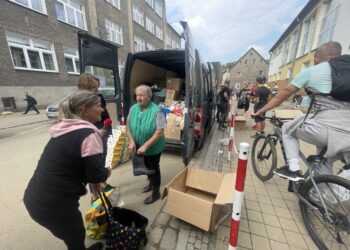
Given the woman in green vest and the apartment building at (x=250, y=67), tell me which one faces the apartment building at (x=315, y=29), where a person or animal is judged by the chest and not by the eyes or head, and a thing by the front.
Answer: the apartment building at (x=250, y=67)

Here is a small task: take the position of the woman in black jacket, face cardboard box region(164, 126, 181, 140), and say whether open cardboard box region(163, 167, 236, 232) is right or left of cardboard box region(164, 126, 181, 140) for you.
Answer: right

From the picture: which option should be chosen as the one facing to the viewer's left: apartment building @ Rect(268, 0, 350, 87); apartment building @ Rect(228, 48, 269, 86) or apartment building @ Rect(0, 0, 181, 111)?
apartment building @ Rect(268, 0, 350, 87)

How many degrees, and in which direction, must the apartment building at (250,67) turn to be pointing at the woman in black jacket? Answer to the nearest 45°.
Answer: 0° — it already faces them

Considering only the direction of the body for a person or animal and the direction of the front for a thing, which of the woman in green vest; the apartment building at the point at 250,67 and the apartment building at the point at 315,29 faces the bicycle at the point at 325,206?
the apartment building at the point at 250,67

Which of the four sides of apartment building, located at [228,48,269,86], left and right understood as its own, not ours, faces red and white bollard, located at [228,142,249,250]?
front

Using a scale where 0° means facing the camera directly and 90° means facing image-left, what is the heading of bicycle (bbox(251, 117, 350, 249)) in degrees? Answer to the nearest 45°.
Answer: approximately 135°

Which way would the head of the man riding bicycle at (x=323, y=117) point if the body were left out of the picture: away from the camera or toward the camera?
away from the camera

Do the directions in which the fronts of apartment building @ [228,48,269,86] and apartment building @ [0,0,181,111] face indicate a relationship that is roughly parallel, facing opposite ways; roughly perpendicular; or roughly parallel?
roughly perpendicular

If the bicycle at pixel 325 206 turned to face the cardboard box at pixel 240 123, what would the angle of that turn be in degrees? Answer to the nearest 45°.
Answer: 0° — it already faces it

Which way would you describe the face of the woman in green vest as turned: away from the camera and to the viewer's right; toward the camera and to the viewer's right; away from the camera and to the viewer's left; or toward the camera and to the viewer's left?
toward the camera and to the viewer's left

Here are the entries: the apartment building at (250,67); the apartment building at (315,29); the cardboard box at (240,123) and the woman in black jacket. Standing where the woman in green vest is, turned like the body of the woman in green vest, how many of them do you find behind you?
3

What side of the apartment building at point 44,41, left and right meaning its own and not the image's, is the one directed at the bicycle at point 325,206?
front

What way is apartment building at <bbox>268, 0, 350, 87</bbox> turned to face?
to the viewer's left

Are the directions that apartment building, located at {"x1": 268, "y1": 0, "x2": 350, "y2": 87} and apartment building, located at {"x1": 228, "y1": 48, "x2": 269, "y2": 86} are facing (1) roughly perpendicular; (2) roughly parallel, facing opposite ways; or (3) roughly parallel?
roughly perpendicular
